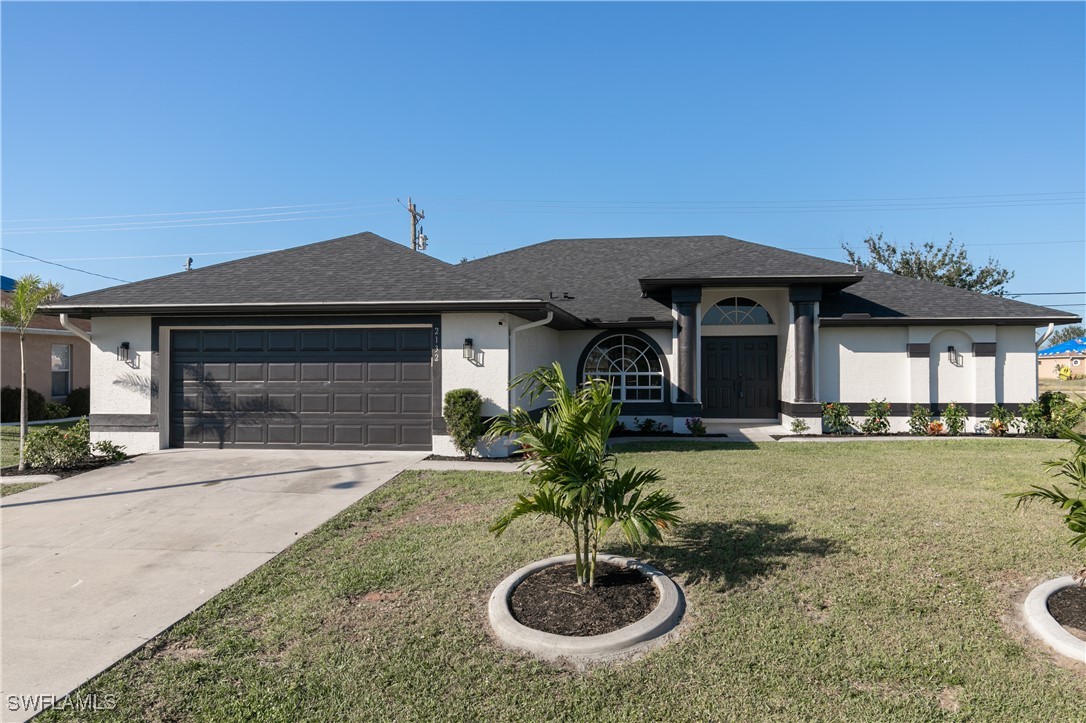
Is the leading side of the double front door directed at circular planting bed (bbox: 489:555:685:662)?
yes

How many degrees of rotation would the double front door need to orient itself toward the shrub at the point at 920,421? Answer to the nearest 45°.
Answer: approximately 90° to its left

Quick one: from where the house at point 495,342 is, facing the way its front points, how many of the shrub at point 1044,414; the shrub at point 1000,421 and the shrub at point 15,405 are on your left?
2

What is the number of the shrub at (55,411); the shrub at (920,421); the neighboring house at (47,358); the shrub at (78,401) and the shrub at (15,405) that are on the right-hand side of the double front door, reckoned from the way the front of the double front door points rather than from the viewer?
4

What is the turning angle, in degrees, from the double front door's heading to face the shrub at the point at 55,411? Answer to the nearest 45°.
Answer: approximately 90° to its right

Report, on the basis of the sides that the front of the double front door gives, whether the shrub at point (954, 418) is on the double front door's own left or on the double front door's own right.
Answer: on the double front door's own left

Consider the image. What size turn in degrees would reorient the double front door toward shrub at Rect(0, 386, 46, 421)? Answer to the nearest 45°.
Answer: approximately 90° to its right

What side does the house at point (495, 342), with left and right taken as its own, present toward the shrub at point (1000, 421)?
left

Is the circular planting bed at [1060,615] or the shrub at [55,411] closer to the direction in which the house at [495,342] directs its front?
the circular planting bed

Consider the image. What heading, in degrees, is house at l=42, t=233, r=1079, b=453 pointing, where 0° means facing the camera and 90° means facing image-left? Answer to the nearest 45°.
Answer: approximately 0°

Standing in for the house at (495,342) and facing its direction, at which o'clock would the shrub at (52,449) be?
The shrub is roughly at 2 o'clock from the house.
